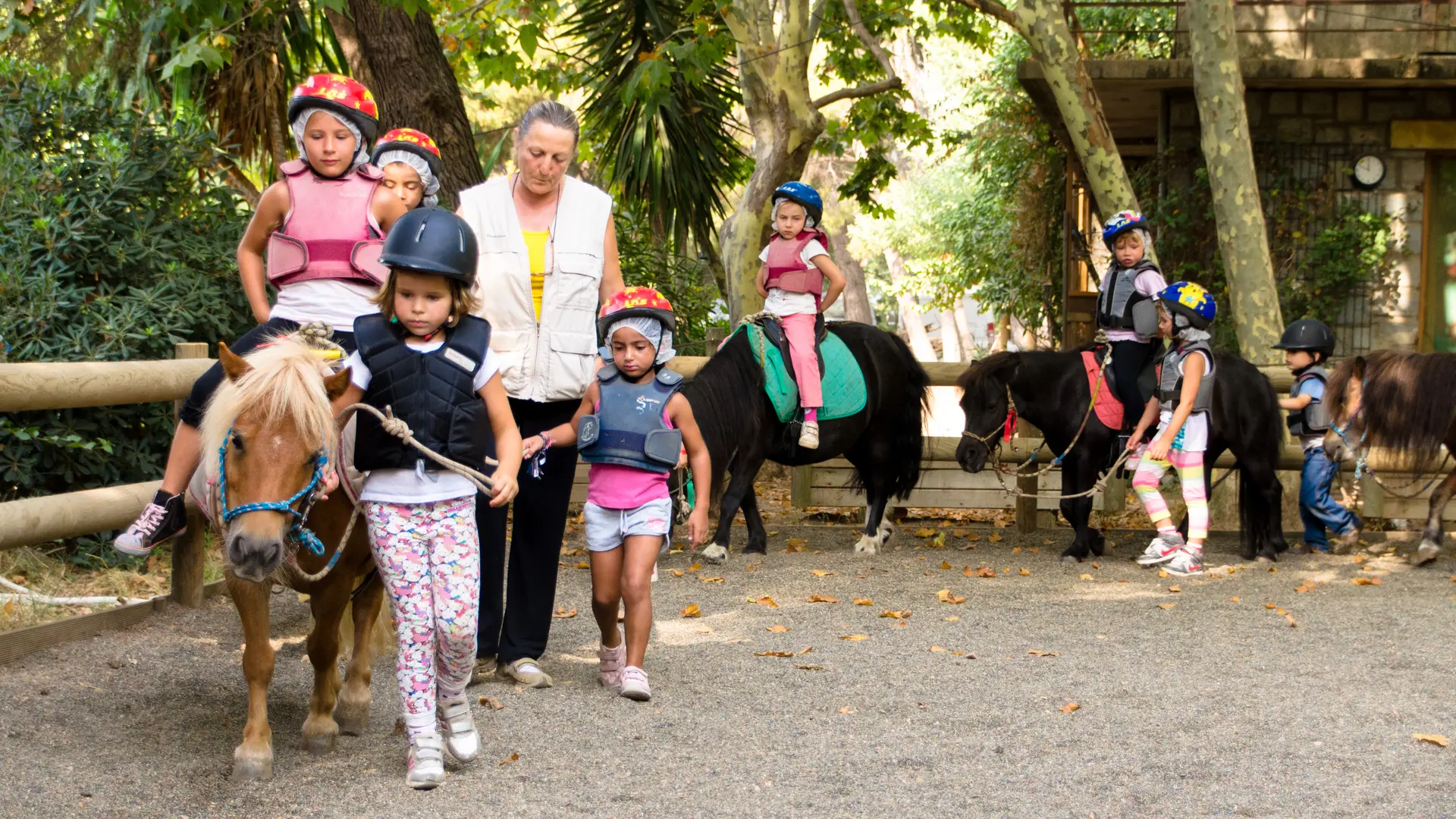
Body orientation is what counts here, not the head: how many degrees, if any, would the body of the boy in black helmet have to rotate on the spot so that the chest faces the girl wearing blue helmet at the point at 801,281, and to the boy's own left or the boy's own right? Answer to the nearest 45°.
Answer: approximately 45° to the boy's own left

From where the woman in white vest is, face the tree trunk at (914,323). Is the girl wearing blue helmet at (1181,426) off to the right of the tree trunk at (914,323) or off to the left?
right

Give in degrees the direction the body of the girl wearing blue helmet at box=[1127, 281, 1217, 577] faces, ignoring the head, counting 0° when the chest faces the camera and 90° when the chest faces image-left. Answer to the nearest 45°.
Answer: approximately 90°

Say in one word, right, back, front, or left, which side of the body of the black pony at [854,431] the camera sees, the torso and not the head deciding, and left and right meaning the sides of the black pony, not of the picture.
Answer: left

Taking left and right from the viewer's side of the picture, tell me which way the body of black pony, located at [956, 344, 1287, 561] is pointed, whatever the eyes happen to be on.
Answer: facing to the left of the viewer

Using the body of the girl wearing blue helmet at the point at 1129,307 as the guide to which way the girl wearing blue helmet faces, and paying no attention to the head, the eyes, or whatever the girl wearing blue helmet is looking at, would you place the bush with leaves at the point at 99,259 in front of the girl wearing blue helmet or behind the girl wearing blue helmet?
in front

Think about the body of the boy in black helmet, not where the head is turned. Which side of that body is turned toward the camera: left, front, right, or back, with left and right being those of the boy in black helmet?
left

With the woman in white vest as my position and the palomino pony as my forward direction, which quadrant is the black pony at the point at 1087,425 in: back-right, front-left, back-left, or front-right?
back-left

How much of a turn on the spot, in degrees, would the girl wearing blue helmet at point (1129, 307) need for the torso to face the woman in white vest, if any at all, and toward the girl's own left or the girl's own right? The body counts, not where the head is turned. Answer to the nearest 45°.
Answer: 0° — they already face them

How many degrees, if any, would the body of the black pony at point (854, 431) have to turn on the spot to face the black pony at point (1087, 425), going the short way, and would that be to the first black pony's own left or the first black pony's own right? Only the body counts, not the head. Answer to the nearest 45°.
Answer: approximately 180°

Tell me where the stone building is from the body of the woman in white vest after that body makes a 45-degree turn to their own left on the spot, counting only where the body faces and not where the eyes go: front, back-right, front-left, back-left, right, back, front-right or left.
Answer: left

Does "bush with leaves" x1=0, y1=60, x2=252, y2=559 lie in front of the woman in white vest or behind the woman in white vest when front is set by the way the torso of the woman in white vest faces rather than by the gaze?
behind

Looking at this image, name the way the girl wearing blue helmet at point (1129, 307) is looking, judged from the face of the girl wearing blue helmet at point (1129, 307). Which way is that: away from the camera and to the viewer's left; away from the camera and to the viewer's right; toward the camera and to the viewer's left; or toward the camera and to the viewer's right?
toward the camera and to the viewer's left

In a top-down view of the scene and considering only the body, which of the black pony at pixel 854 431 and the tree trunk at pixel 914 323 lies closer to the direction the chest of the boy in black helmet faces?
the black pony

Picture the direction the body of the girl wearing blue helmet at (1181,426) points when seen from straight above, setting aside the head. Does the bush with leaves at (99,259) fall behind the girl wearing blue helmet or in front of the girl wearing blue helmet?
in front

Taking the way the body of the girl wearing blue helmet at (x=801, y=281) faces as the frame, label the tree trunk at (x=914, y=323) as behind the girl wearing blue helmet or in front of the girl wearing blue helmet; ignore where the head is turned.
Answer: behind
